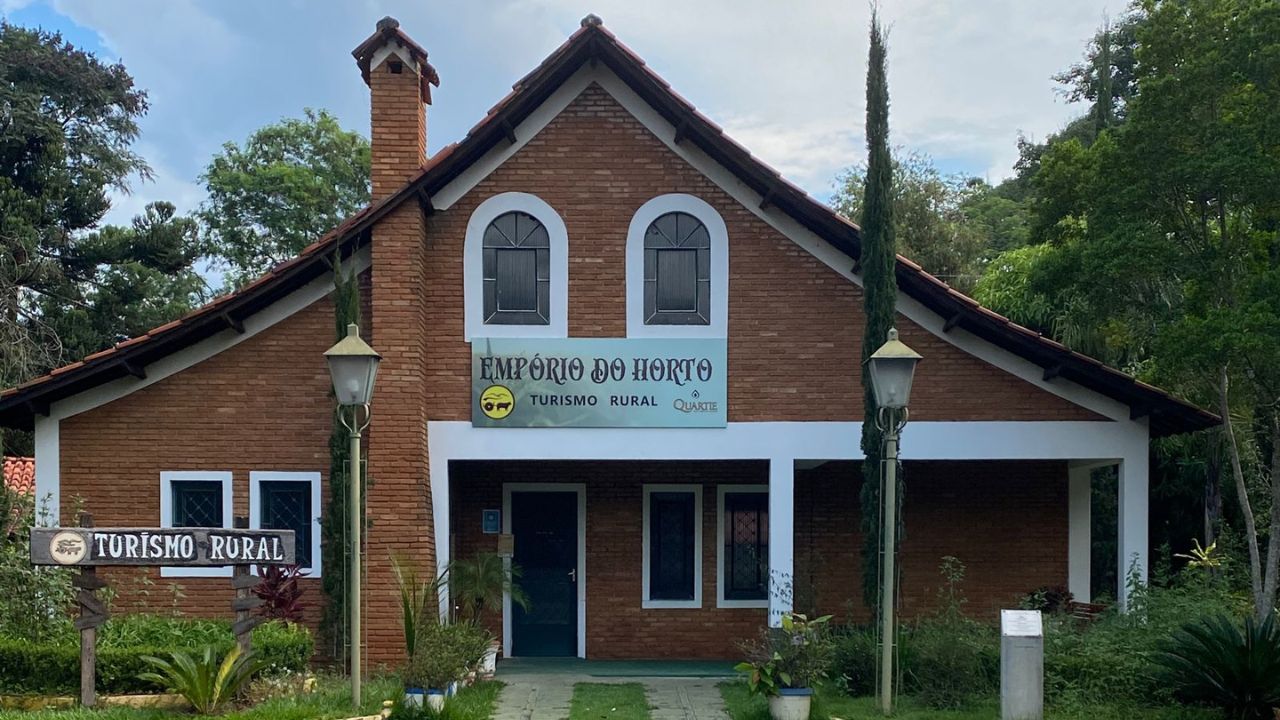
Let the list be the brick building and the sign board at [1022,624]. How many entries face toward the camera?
2

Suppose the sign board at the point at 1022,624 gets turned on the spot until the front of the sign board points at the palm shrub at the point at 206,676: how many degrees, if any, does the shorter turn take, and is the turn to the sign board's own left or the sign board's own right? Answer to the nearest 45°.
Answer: approximately 90° to the sign board's own right

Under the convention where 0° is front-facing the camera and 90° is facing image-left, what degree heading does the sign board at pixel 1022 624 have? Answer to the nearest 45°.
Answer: approximately 0°

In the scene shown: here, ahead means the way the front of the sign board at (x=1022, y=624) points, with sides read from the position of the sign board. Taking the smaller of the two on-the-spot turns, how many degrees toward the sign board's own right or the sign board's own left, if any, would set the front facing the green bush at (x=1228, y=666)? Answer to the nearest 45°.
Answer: approximately 90° to the sign board's own left

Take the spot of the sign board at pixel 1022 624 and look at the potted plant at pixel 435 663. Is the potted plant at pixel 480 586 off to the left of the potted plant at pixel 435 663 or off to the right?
right

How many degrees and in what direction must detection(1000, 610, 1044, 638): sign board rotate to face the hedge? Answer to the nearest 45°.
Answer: approximately 90° to its right

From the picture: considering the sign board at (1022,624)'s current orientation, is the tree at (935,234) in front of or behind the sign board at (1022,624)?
behind
